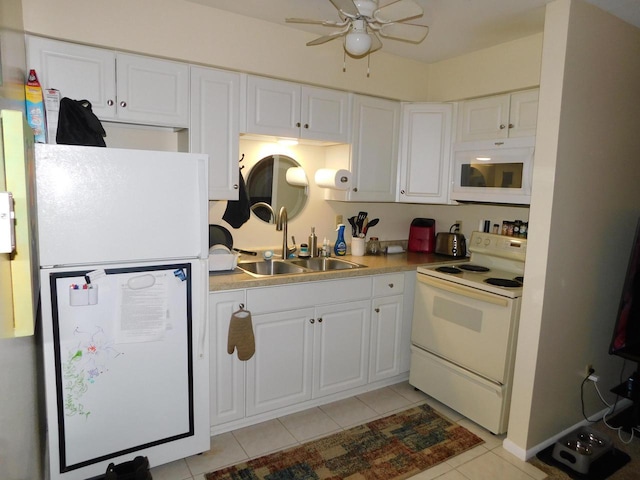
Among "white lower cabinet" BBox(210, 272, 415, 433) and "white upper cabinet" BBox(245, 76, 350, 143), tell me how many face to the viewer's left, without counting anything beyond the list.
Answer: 0

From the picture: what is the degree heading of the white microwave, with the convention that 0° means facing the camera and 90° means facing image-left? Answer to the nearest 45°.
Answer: approximately 45°

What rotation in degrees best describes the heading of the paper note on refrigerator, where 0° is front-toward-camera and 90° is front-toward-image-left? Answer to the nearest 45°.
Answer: approximately 0°

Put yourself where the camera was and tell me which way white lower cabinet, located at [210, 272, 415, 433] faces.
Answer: facing the viewer and to the right of the viewer

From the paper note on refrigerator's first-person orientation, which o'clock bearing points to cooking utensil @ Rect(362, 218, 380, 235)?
The cooking utensil is roughly at 8 o'clock from the paper note on refrigerator.

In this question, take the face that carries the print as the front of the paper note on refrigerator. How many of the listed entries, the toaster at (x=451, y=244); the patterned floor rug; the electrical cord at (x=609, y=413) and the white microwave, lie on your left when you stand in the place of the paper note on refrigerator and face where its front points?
4
